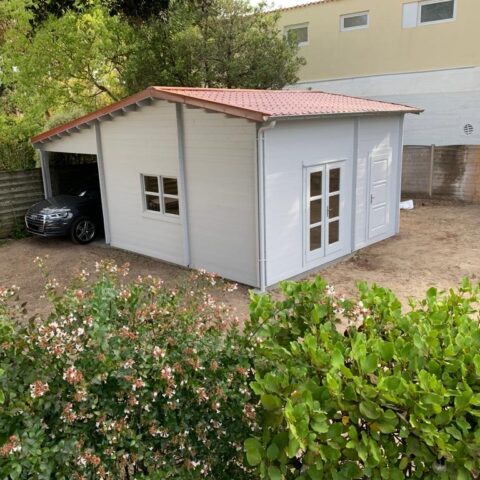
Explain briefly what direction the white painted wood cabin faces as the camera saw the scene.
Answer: facing the viewer and to the right of the viewer

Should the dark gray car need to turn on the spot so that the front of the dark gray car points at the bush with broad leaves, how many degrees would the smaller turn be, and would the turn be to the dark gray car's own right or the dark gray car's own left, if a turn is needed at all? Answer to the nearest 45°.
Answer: approximately 45° to the dark gray car's own left

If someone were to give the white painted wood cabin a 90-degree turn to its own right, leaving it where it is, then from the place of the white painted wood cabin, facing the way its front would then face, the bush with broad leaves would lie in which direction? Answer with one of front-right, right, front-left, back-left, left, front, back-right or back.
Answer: front-left

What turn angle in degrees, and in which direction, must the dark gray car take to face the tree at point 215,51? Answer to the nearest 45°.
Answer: approximately 180°

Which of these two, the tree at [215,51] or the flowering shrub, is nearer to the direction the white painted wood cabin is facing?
the flowering shrub

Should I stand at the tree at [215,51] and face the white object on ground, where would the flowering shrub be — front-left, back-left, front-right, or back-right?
front-right

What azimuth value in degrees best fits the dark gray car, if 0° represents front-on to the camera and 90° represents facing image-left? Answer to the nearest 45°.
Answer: approximately 45°

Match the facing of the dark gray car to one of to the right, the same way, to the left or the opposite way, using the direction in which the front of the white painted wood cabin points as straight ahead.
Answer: to the right

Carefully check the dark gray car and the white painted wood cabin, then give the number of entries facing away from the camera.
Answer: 0

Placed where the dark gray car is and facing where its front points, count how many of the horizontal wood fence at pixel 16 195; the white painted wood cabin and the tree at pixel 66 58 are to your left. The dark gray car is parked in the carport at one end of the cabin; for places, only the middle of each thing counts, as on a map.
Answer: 1

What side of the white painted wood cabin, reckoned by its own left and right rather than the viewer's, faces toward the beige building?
left

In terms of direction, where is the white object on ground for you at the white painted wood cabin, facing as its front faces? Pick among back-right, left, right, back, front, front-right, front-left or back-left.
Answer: left

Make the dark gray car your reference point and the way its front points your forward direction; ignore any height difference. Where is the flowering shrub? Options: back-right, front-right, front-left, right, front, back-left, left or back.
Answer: front-left

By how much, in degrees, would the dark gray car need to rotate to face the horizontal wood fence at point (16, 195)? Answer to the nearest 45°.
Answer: approximately 90° to its right

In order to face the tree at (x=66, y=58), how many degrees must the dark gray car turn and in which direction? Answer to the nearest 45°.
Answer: approximately 135° to its right
